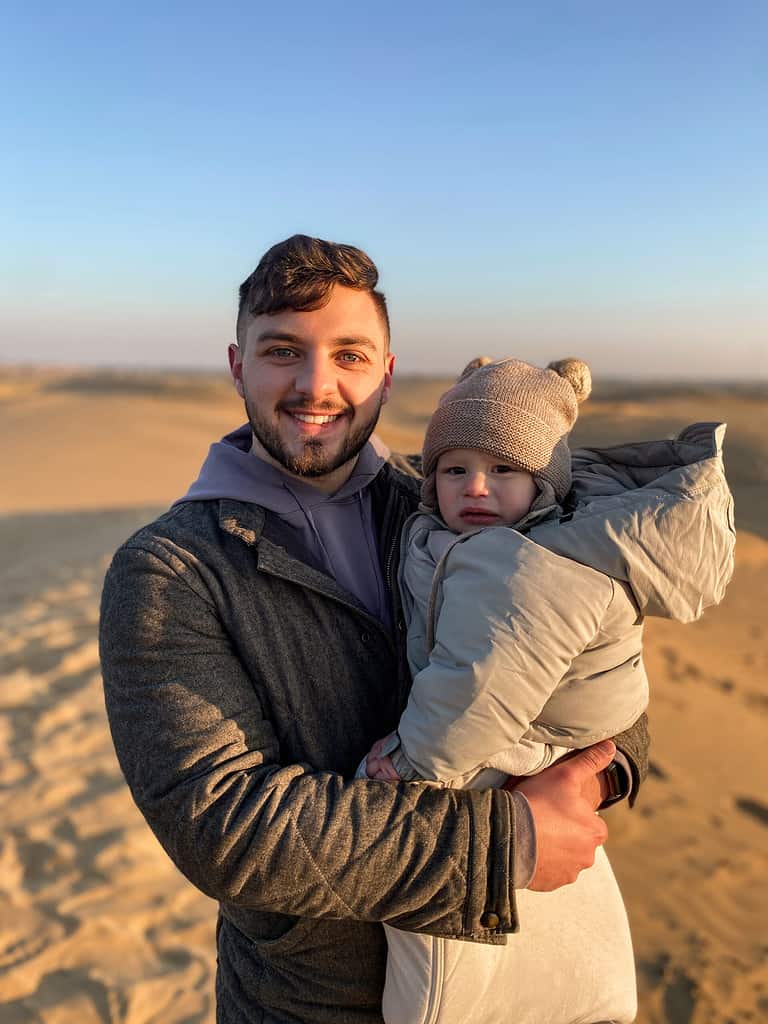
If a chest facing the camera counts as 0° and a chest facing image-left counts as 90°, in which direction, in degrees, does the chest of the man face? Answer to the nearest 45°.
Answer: approximately 315°
